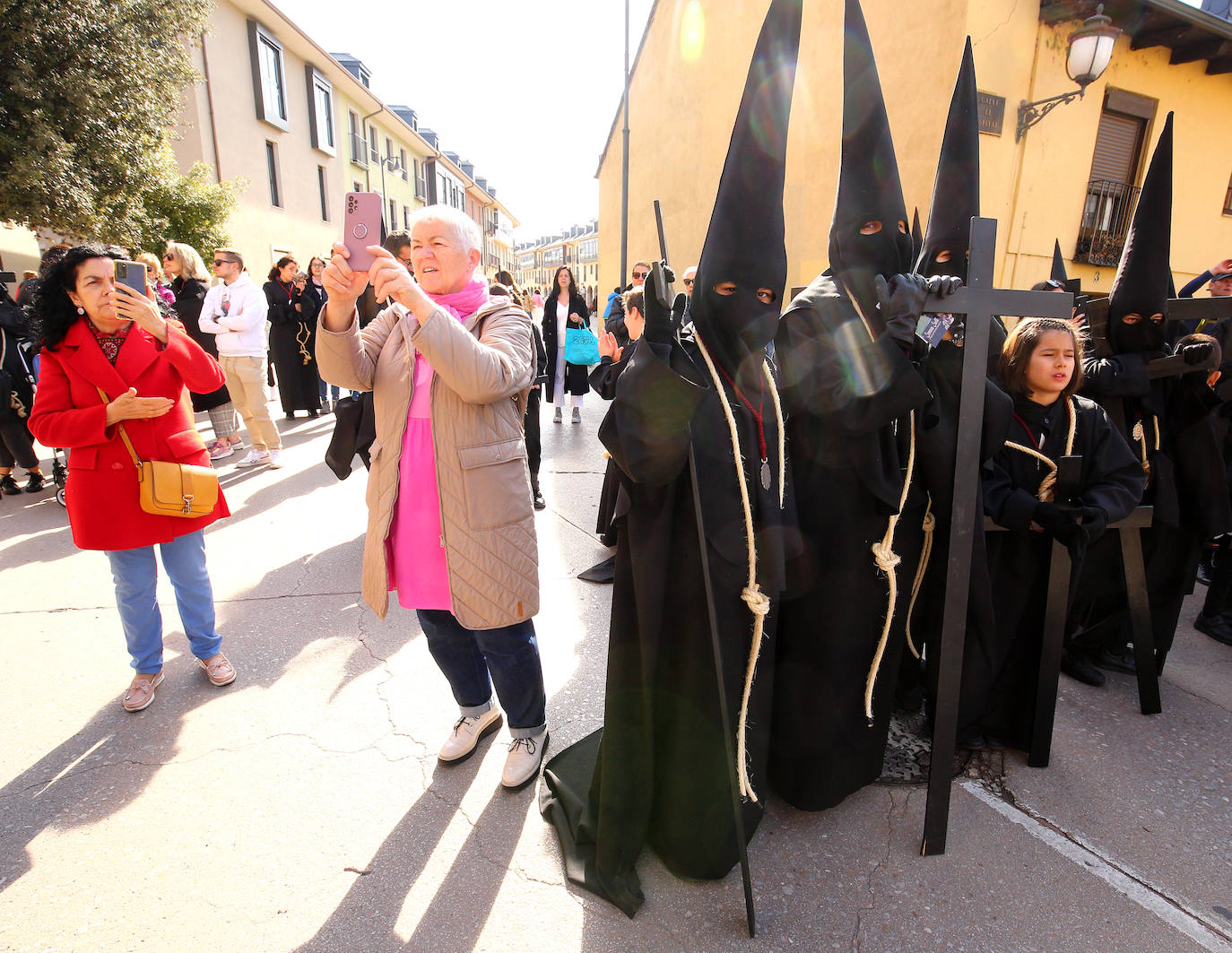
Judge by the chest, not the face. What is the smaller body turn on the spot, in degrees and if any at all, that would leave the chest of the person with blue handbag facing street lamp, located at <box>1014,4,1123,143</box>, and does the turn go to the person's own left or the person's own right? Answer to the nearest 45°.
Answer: approximately 90° to the person's own left

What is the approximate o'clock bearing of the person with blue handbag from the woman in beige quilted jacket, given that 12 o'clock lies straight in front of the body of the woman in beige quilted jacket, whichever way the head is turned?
The person with blue handbag is roughly at 5 o'clock from the woman in beige quilted jacket.

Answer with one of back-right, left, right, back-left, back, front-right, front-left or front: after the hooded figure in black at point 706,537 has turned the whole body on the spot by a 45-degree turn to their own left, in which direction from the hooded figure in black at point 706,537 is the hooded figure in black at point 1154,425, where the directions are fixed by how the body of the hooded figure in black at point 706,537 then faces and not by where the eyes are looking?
front-left

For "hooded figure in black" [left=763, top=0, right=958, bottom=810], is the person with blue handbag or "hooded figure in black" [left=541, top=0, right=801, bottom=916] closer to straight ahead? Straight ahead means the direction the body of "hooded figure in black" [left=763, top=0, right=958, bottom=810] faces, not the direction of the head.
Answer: the hooded figure in black

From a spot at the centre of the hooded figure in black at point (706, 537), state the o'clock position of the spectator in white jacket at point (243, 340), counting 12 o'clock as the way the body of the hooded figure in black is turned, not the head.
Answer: The spectator in white jacket is roughly at 6 o'clock from the hooded figure in black.

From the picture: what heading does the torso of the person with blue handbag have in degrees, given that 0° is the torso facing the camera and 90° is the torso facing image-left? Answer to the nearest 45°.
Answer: approximately 0°

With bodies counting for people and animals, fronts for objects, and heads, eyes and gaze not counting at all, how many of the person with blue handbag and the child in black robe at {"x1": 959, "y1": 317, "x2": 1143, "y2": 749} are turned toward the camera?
2

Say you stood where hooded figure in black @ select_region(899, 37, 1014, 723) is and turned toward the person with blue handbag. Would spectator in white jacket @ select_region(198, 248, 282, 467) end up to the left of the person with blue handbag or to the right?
left

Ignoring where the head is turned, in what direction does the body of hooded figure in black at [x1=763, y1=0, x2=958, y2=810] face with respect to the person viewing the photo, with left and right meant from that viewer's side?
facing the viewer and to the right of the viewer

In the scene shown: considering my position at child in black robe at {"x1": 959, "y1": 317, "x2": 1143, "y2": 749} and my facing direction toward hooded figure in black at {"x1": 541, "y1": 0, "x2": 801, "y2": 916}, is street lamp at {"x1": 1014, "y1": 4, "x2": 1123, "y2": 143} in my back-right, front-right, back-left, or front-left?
back-right

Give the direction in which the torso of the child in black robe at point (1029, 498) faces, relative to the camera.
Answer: toward the camera

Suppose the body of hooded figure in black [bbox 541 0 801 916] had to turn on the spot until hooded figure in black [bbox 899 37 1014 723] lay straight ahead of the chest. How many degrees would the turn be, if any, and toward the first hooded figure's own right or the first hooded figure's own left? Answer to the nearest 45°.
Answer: approximately 90° to the first hooded figure's own left

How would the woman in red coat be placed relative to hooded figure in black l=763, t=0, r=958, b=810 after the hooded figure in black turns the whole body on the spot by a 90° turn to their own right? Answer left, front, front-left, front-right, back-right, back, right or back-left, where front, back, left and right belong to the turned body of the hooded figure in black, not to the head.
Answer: front-right
